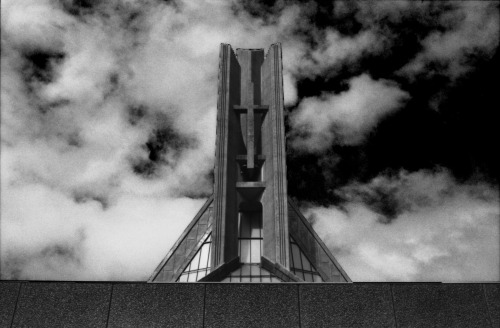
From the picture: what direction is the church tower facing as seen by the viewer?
toward the camera
